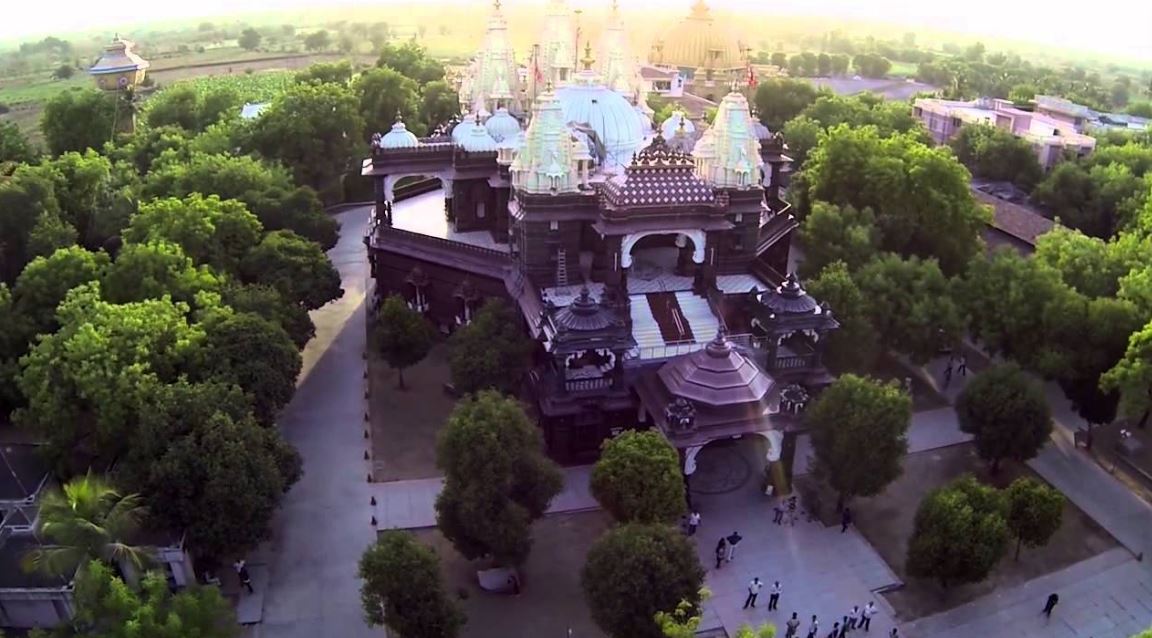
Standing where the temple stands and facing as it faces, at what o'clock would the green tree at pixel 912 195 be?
The green tree is roughly at 8 o'clock from the temple.

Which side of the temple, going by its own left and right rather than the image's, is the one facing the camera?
front

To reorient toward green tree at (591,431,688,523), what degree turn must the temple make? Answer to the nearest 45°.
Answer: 0° — it already faces it

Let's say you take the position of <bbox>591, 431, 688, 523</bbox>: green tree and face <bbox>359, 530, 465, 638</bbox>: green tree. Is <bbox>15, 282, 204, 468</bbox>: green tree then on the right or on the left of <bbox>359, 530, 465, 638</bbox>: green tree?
right

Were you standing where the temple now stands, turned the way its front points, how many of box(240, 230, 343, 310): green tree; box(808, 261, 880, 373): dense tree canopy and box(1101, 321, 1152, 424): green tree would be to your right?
1

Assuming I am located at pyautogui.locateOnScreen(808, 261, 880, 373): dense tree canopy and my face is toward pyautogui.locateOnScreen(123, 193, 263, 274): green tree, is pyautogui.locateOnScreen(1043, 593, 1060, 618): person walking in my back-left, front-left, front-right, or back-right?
back-left

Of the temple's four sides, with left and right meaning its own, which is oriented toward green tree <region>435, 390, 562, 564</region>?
front

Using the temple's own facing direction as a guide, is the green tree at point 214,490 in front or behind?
in front

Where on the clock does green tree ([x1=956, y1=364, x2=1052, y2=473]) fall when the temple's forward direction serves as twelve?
The green tree is roughly at 10 o'clock from the temple.

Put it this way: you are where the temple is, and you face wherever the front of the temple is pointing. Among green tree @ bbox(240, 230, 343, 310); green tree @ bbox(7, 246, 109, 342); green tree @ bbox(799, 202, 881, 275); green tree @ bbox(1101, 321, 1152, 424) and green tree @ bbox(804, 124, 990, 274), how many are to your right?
2

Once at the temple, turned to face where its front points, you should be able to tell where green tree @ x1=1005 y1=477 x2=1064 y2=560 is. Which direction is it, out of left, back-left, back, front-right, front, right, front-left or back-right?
front-left

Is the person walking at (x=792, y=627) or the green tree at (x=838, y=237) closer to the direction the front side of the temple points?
the person walking

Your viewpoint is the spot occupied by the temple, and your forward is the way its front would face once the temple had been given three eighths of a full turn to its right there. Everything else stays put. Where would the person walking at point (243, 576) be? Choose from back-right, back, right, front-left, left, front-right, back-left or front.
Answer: left

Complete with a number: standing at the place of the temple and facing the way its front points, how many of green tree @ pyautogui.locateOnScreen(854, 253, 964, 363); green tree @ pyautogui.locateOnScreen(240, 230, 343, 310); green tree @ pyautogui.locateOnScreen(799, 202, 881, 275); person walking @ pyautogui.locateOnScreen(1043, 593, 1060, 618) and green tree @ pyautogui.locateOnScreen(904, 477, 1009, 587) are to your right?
1

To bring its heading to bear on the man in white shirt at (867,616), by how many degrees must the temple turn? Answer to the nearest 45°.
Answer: approximately 45° to its left

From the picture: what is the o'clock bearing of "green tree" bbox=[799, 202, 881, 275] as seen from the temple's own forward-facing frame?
The green tree is roughly at 8 o'clock from the temple.

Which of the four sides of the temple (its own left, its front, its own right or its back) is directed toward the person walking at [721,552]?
front

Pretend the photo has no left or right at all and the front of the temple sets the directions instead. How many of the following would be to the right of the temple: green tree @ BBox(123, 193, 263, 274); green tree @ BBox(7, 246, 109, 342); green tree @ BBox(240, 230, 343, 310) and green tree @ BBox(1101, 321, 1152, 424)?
3

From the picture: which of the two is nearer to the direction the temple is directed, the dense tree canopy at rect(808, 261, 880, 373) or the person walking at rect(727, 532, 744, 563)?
the person walking
